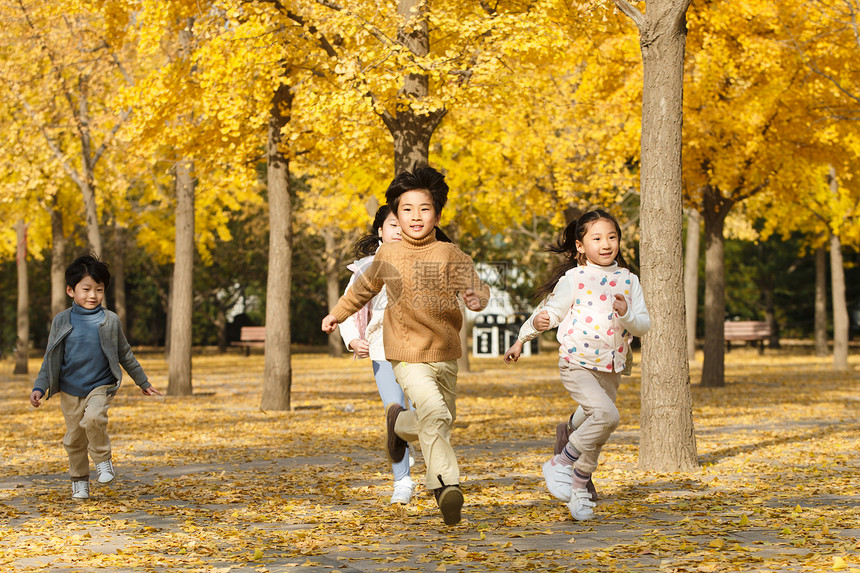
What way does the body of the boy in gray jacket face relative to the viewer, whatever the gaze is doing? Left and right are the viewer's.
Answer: facing the viewer

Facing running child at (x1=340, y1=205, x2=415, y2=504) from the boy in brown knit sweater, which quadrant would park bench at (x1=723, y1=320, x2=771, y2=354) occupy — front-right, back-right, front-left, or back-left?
front-right

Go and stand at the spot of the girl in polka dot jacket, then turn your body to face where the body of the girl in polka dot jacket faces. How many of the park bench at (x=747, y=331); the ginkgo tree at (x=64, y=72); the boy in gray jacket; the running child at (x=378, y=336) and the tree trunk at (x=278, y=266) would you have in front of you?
0

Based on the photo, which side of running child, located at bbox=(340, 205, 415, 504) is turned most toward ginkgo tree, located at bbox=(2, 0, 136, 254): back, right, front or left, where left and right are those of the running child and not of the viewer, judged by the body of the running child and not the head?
back

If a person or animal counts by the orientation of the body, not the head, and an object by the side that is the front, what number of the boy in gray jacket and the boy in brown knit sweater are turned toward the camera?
2

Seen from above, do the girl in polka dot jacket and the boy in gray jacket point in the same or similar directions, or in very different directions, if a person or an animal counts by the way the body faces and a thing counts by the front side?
same or similar directions

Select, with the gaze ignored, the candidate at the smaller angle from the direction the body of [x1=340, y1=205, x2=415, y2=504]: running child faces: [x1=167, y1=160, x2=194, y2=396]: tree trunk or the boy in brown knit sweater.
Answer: the boy in brown knit sweater

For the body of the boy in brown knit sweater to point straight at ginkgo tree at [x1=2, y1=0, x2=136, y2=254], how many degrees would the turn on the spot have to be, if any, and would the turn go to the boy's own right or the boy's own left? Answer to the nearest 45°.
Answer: approximately 135° to the boy's own right

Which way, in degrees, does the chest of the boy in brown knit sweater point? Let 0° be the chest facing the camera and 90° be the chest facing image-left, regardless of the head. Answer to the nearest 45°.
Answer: approximately 0°

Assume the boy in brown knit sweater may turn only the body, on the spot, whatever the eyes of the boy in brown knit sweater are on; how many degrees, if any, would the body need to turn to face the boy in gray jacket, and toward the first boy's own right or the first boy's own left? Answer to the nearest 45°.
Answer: approximately 135° to the first boy's own right

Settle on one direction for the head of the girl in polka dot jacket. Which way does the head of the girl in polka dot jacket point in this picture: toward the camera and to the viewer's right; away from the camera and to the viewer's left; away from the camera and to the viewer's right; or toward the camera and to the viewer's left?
toward the camera and to the viewer's right

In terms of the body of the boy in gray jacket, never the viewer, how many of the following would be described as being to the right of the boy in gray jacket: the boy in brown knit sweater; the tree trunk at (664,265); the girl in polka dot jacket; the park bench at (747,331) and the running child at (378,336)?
0

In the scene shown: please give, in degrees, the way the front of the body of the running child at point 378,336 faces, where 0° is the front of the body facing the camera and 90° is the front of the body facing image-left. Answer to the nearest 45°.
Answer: approximately 315°

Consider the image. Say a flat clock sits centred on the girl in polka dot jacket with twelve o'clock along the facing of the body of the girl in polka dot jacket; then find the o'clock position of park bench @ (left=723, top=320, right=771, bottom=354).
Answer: The park bench is roughly at 8 o'clock from the girl in polka dot jacket.

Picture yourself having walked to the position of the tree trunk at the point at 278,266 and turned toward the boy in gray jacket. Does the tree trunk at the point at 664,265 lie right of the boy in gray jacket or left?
left

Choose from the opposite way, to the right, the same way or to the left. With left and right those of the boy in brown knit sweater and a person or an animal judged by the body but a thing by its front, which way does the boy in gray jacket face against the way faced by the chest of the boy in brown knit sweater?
the same way

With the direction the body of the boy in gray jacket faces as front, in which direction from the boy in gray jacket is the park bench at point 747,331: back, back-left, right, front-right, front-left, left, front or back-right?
back-left
